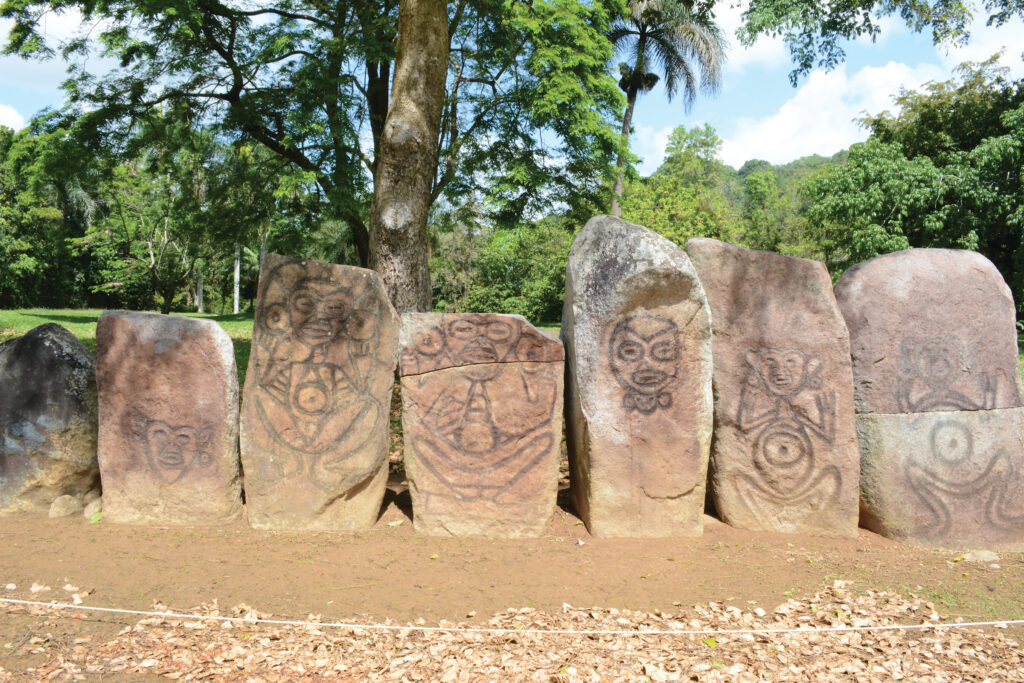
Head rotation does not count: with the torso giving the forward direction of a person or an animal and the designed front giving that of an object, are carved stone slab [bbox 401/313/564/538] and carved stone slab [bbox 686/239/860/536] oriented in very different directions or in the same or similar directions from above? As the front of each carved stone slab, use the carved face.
same or similar directions

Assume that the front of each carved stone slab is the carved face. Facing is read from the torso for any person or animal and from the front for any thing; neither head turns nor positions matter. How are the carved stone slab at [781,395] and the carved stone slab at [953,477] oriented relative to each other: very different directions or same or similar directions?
same or similar directions

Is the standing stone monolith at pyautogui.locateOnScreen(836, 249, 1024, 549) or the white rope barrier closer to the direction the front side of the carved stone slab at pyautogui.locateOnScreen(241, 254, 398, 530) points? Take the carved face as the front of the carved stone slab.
the white rope barrier

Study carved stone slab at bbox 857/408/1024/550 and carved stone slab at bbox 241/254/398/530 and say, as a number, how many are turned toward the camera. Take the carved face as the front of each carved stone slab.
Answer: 2

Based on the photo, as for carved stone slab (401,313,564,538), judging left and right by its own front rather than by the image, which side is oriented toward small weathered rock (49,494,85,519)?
right

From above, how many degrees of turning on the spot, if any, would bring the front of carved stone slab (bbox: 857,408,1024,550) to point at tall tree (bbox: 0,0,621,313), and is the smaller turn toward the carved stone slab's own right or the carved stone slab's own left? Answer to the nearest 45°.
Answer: approximately 90° to the carved stone slab's own right

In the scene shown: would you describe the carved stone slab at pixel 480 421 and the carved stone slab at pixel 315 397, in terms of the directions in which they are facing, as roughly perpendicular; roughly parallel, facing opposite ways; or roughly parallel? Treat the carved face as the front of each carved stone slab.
roughly parallel

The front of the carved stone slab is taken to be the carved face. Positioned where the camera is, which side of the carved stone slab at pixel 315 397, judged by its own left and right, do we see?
front

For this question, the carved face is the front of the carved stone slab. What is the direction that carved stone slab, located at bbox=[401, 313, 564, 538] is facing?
toward the camera

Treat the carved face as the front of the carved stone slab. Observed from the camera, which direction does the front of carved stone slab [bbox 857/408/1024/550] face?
facing the viewer

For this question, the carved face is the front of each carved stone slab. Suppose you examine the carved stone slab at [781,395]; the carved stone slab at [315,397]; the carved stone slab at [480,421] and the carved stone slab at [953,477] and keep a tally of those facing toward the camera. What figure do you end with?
4

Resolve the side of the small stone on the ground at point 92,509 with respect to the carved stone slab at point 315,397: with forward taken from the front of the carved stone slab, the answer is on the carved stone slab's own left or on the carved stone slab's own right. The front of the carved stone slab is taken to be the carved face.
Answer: on the carved stone slab's own right

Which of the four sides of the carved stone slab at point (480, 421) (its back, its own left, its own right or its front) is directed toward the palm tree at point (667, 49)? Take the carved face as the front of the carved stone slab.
back

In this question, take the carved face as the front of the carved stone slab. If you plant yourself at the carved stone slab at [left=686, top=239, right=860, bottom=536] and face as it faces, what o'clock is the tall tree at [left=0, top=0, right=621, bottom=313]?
The tall tree is roughly at 4 o'clock from the carved stone slab.

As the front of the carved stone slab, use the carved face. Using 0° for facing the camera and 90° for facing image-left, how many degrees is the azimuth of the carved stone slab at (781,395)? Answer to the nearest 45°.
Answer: approximately 0°

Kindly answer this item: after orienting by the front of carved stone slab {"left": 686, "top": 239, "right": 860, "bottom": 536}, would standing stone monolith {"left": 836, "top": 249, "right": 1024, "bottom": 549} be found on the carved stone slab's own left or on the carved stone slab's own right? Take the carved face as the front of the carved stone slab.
on the carved stone slab's own left
